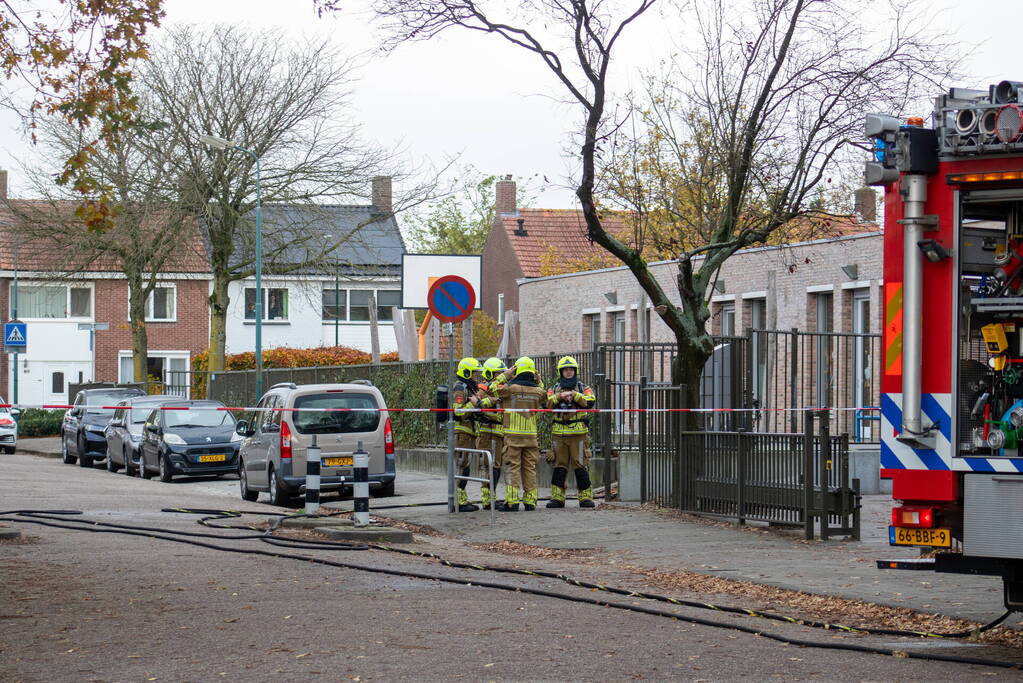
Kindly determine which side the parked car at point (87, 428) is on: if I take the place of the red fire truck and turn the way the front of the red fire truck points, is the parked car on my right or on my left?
on my left

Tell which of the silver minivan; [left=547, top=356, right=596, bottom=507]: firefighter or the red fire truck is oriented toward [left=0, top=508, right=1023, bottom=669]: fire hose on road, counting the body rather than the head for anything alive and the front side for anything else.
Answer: the firefighter

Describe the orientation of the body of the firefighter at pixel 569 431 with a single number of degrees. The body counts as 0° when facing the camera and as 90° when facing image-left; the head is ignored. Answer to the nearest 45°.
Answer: approximately 0°

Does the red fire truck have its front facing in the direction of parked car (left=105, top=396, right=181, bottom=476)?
no

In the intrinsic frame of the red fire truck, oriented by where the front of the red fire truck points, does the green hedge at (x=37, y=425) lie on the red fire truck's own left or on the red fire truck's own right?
on the red fire truck's own left

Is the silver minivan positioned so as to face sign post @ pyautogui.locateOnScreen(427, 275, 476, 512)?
no

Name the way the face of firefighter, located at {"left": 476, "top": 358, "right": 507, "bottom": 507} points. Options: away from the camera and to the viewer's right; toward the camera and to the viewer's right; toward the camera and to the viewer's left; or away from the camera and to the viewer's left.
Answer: toward the camera and to the viewer's right

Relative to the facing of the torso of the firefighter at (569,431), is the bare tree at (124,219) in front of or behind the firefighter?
behind

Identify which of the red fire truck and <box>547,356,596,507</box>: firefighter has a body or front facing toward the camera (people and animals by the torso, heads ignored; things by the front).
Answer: the firefighter

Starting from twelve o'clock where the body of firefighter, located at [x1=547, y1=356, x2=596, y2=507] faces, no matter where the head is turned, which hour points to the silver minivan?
The silver minivan is roughly at 4 o'clock from the firefighter.

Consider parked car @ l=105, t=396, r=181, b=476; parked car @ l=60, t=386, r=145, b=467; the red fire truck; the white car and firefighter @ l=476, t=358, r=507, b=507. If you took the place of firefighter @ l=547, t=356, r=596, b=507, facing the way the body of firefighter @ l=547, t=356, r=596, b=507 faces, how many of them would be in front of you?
1

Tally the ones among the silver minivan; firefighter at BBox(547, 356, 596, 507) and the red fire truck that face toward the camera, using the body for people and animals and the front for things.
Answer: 1

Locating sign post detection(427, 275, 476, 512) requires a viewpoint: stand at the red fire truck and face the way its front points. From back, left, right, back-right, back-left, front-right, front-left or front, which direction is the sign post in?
left

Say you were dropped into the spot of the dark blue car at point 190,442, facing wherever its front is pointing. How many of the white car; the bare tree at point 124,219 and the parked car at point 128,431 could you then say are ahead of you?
0

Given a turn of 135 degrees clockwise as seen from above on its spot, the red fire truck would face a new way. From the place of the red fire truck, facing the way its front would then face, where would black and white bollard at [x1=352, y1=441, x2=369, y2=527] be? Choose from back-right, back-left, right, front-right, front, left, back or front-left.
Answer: back-right

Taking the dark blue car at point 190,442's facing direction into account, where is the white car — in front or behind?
behind

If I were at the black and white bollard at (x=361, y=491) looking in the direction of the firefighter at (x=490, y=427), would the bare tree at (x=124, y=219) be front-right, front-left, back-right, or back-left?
front-left

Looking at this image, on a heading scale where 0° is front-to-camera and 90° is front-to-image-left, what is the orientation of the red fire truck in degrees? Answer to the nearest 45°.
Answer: approximately 225°
